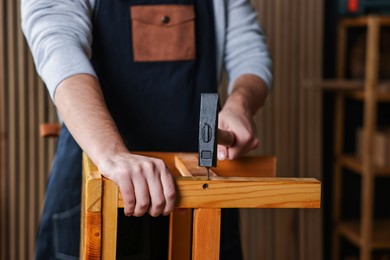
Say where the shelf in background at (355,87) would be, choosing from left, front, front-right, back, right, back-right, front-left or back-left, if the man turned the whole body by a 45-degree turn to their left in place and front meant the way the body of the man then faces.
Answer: left

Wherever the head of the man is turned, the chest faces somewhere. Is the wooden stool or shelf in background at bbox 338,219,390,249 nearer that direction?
the wooden stool

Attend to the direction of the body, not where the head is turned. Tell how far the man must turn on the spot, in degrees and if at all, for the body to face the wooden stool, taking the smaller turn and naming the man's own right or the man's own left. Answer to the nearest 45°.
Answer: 0° — they already face it

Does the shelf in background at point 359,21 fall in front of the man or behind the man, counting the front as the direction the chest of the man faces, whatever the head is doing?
behind

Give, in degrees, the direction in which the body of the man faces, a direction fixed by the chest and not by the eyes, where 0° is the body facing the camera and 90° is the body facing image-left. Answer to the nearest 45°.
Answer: approximately 0°

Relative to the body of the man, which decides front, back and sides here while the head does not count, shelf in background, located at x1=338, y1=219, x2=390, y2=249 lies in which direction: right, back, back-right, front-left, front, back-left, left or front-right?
back-left

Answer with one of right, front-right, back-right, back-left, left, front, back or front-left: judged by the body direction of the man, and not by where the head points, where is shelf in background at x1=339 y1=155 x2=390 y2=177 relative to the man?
back-left
